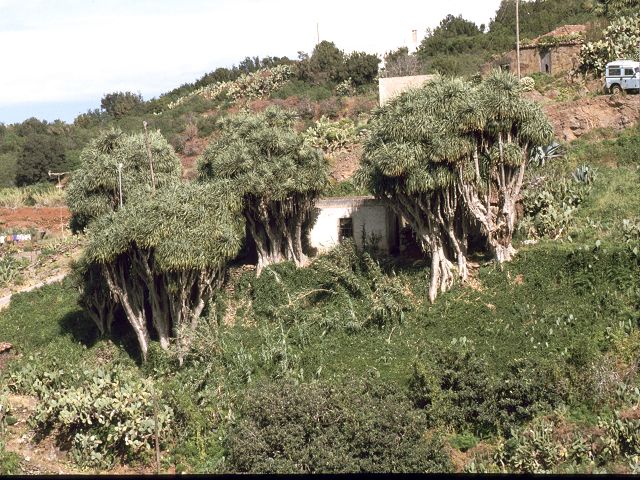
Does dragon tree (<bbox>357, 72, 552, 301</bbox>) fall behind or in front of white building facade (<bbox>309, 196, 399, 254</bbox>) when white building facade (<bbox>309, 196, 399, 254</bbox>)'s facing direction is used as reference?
in front

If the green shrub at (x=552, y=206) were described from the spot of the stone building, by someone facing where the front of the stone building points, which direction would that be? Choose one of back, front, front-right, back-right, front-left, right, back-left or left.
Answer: front

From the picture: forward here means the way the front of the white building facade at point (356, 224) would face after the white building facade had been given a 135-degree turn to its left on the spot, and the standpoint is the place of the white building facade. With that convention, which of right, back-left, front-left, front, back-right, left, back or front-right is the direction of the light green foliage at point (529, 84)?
front

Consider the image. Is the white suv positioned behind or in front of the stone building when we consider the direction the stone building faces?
in front

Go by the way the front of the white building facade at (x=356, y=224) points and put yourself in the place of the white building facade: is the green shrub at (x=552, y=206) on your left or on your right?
on your left

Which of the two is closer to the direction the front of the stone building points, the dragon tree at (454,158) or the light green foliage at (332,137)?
the dragon tree

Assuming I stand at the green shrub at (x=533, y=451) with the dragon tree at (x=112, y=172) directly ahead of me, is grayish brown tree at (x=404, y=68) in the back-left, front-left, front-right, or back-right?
front-right

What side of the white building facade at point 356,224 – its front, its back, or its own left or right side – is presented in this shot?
front

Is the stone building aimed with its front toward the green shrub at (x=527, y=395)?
yes

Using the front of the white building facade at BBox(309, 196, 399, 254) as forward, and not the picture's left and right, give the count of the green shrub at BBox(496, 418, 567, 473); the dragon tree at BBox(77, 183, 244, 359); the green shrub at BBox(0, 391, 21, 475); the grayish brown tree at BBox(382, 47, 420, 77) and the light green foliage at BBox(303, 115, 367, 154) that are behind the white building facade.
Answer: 2

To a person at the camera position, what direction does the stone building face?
facing the viewer

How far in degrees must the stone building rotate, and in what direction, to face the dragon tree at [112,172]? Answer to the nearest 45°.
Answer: approximately 45° to its right

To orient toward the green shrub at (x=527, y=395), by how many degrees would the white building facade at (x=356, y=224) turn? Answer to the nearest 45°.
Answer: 0° — it already faces it

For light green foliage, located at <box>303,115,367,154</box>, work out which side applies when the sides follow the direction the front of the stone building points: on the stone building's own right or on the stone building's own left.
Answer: on the stone building's own right

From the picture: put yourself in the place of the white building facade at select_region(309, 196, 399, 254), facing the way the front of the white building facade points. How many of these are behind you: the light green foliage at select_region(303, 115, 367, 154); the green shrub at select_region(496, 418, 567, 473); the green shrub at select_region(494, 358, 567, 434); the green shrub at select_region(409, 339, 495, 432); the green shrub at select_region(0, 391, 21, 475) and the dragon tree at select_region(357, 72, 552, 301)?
1

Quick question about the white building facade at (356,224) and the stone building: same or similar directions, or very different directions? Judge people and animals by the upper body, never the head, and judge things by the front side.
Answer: same or similar directions

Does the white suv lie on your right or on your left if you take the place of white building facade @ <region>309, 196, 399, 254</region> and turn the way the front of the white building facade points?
on your left

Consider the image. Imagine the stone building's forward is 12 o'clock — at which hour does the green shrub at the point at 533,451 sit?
The green shrub is roughly at 12 o'clock from the stone building.

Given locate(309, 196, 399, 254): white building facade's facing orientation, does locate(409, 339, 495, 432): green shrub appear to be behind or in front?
in front
